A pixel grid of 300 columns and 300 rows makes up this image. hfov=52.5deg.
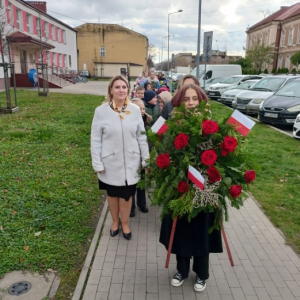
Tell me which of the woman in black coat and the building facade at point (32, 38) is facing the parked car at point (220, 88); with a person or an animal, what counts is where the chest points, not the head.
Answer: the building facade

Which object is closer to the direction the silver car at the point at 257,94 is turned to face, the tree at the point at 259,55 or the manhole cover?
the manhole cover

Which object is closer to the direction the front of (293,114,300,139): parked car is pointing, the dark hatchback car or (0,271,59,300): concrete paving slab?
the concrete paving slab

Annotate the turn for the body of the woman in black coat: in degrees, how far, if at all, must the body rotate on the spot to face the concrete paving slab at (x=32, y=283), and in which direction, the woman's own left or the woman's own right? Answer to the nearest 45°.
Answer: approximately 90° to the woman's own right

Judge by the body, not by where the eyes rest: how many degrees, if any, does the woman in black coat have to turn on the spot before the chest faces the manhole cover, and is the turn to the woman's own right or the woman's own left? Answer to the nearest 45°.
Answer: approximately 90° to the woman's own right

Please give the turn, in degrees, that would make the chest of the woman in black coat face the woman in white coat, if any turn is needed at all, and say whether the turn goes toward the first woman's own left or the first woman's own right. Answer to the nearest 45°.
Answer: approximately 135° to the first woman's own right

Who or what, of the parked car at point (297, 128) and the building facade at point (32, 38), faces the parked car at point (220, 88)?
the building facade

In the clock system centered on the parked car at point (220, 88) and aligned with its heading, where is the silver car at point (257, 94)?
The silver car is roughly at 10 o'clock from the parked car.

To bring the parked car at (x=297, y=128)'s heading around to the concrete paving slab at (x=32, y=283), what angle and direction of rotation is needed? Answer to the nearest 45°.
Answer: approximately 45° to its left
